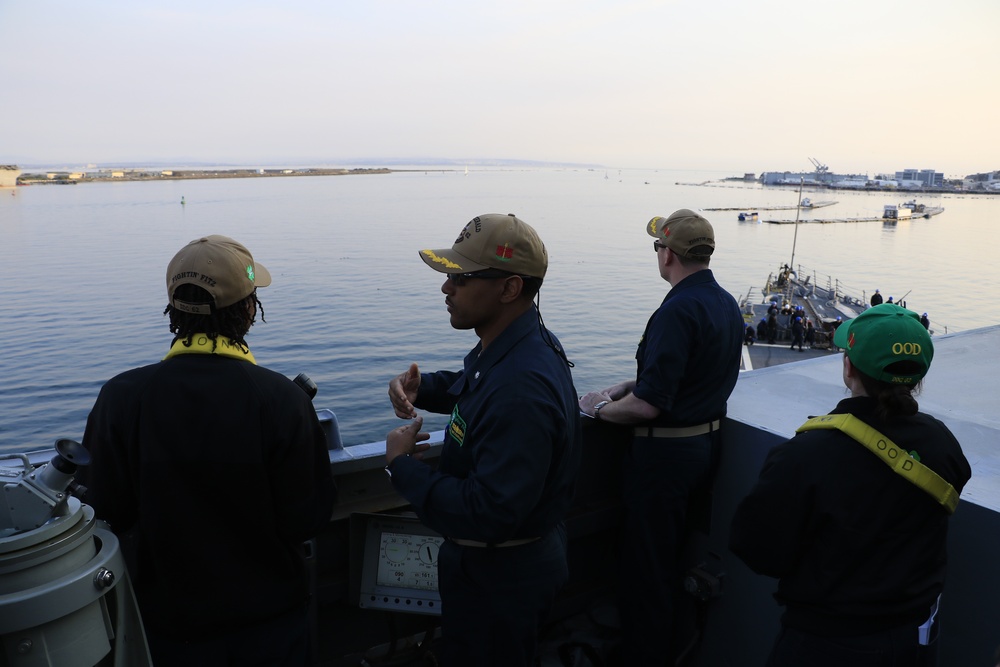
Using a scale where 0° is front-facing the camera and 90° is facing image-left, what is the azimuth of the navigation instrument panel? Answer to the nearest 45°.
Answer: approximately 0°

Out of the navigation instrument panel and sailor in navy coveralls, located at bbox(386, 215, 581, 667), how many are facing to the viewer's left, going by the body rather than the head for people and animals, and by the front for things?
1

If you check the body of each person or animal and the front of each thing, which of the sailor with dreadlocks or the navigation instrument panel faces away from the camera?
the sailor with dreadlocks

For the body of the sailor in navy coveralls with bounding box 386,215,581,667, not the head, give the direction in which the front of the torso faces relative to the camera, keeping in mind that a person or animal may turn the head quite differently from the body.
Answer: to the viewer's left

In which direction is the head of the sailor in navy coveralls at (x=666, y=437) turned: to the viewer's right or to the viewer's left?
to the viewer's left

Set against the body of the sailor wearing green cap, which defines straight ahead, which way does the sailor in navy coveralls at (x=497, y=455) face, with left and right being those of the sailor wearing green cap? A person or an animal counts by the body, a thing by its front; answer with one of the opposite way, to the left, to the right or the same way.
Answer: to the left

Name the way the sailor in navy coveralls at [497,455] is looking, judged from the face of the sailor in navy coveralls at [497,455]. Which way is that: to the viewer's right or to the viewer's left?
to the viewer's left

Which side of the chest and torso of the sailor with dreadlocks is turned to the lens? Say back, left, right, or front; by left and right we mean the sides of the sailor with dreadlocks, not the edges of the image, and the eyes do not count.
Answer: back

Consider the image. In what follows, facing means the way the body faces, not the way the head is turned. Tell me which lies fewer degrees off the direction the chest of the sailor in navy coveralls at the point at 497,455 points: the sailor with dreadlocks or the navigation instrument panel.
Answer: the sailor with dreadlocks

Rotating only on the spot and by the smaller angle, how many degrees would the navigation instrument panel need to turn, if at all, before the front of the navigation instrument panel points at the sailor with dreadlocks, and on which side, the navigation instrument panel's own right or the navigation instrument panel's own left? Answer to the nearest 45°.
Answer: approximately 45° to the navigation instrument panel's own right
